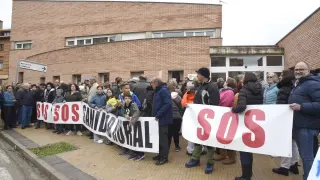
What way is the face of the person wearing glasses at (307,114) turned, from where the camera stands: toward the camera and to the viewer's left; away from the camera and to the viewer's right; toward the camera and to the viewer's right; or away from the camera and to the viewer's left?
toward the camera and to the viewer's left

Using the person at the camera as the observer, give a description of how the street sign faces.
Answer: facing the viewer

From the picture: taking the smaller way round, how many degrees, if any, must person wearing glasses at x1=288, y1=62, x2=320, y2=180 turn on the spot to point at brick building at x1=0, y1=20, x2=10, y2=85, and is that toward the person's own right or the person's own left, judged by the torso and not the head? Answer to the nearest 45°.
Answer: approximately 90° to the person's own right

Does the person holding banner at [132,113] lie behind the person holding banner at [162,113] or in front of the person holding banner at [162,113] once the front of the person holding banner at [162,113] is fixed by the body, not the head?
in front

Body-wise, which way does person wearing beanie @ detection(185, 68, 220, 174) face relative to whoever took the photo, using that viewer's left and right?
facing the viewer and to the left of the viewer

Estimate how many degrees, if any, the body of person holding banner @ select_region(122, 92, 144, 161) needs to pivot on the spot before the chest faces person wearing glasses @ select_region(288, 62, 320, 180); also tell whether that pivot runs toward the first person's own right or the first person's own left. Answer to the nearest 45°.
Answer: approximately 90° to the first person's own left

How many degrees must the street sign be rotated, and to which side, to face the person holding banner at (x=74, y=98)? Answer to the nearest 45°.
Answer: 0° — it already faces them
